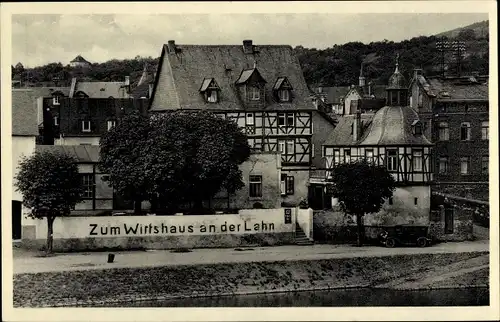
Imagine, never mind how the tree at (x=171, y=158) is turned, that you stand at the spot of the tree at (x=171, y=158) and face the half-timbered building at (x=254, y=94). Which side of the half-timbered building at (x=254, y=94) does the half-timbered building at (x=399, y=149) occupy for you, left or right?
right

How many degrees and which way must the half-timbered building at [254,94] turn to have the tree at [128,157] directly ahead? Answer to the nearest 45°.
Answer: approximately 45° to its right

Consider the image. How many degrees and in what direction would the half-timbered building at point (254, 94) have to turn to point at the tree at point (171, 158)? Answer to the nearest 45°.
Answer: approximately 45° to its right

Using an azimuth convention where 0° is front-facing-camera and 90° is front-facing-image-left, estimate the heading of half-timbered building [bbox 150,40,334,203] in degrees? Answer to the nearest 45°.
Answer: approximately 0°
